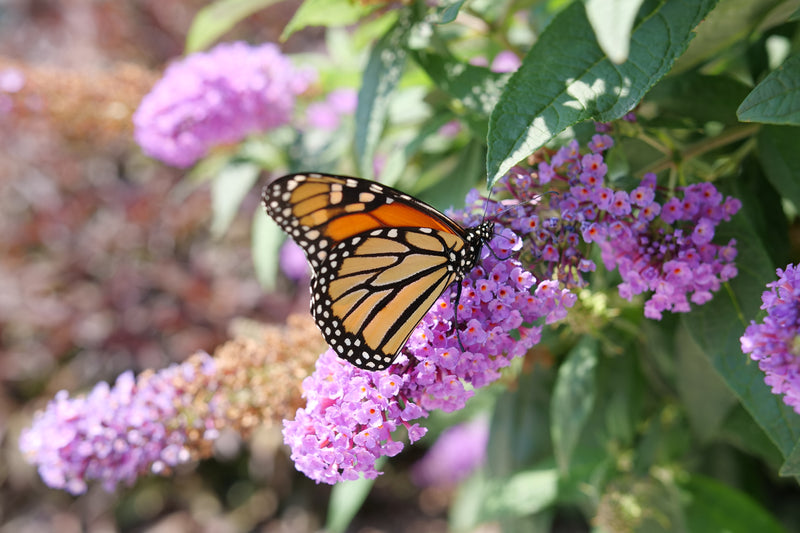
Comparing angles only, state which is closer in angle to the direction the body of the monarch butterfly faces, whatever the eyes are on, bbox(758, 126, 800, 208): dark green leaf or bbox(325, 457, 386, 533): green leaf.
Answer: the dark green leaf

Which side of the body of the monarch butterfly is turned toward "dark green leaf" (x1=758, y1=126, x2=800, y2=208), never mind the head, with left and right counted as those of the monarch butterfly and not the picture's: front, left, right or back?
front

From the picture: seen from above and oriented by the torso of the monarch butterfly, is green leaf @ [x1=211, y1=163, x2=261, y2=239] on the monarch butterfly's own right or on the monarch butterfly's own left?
on the monarch butterfly's own left

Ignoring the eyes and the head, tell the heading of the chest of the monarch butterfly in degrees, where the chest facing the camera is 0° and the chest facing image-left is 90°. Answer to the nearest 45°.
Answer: approximately 270°

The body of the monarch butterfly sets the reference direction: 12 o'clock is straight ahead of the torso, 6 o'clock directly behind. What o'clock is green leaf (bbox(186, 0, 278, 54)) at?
The green leaf is roughly at 9 o'clock from the monarch butterfly.
